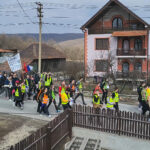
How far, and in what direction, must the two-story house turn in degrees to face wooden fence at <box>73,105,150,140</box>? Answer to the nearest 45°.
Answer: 0° — it already faces it

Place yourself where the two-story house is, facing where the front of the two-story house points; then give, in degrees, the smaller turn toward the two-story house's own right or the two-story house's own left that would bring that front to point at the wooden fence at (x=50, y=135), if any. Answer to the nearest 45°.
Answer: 0° — it already faces it

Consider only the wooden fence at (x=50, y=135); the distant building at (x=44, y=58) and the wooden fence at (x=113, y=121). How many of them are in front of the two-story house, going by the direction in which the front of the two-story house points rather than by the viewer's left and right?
2

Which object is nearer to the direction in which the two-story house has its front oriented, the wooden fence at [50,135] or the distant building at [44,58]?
the wooden fence

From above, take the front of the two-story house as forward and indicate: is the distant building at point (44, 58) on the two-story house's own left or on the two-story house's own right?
on the two-story house's own right

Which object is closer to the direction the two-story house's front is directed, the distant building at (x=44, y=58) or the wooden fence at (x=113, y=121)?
the wooden fence

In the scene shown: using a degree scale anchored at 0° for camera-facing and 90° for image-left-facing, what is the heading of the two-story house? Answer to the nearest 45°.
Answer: approximately 0°
